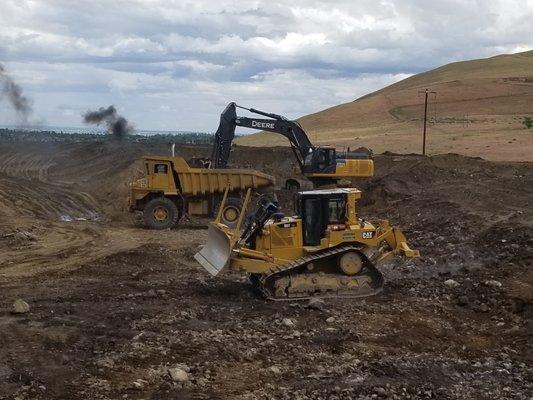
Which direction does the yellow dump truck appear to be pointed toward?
to the viewer's left

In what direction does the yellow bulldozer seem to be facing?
to the viewer's left

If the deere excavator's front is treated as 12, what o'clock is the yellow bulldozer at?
The yellow bulldozer is roughly at 9 o'clock from the deere excavator.

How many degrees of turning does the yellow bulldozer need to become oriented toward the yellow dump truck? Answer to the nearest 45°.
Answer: approximately 45° to its right

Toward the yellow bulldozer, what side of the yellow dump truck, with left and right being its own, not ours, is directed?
left

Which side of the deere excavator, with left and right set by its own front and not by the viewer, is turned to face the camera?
left

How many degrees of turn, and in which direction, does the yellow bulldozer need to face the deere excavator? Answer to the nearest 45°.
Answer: approximately 90° to its right
